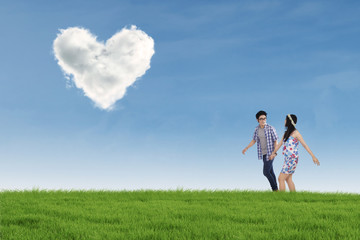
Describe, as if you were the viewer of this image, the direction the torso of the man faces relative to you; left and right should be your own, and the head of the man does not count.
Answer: facing the viewer and to the left of the viewer

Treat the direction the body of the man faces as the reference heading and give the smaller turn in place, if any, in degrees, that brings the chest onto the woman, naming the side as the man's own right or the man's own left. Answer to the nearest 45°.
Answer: approximately 90° to the man's own left
